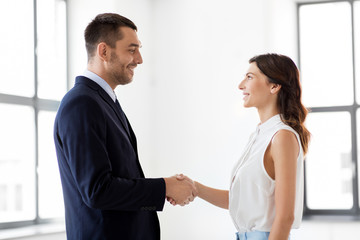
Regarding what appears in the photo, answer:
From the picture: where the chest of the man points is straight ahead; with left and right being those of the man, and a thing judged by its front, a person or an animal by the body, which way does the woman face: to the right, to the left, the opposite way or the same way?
the opposite way

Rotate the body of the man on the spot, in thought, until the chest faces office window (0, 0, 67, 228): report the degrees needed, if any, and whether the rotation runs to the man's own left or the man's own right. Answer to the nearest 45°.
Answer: approximately 90° to the man's own left

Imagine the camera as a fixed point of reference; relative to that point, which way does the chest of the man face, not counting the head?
to the viewer's right

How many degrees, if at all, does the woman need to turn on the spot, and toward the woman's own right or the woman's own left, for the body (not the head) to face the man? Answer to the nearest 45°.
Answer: approximately 45° to the woman's own left

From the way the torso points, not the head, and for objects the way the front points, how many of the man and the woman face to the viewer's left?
1

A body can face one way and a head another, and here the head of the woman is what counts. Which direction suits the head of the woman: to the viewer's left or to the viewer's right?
to the viewer's left

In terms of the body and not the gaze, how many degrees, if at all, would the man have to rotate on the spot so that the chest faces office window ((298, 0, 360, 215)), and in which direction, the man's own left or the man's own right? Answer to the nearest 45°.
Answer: approximately 45° to the man's own left

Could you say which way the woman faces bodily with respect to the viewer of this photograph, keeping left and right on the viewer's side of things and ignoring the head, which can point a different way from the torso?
facing to the left of the viewer

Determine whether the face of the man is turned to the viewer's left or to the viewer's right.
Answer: to the viewer's right

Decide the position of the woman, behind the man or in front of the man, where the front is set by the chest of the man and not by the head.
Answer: in front
